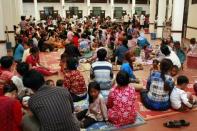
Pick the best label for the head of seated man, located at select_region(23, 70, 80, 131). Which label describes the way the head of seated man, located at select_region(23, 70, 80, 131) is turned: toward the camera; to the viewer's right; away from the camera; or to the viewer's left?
away from the camera

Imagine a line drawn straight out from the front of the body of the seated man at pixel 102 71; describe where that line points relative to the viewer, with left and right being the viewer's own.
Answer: facing away from the viewer

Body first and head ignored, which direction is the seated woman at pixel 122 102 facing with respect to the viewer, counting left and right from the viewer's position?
facing away from the viewer

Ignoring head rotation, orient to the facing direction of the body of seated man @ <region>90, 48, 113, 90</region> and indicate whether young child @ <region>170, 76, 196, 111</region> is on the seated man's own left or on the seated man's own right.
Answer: on the seated man's own right

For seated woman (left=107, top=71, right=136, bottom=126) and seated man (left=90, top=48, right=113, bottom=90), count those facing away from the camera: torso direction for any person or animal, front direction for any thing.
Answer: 2

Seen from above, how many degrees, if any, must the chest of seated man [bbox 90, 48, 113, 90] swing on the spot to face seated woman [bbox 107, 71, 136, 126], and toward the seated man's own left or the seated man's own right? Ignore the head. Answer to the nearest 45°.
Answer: approximately 180°

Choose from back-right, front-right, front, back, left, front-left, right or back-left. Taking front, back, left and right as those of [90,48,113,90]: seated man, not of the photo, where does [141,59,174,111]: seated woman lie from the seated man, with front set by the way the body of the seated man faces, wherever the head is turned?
back-right

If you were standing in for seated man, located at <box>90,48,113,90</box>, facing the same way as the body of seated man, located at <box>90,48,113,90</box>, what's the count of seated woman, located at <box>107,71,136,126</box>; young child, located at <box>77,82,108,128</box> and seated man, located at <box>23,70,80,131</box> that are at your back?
3
